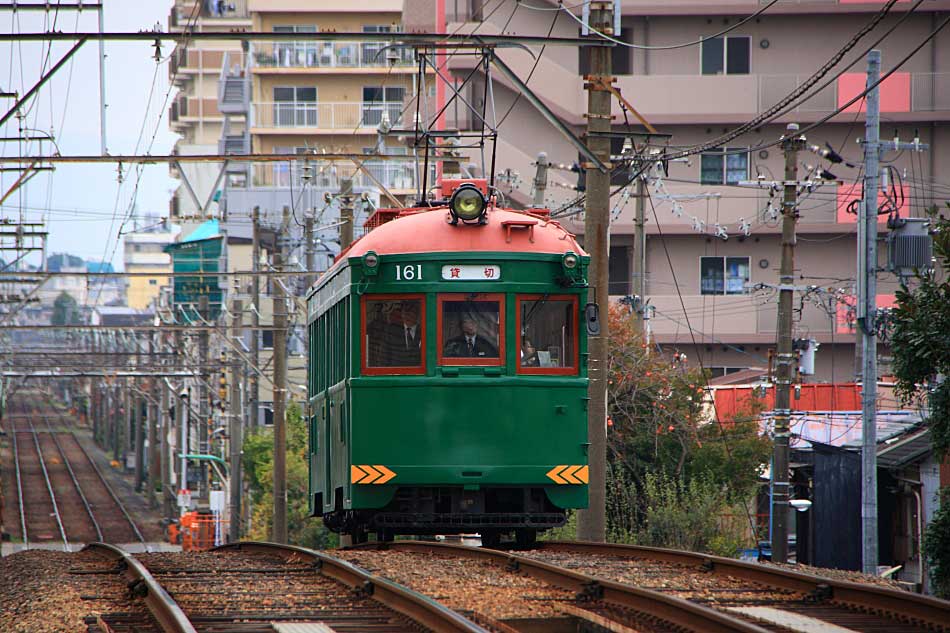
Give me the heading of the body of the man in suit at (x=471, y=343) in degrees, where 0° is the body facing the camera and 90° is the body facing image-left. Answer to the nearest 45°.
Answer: approximately 0°

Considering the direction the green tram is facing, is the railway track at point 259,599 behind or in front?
in front

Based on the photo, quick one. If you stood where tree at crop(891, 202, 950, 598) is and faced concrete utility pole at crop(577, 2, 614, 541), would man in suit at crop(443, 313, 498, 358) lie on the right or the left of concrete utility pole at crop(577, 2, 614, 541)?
left

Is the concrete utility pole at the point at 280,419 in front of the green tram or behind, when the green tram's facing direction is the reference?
behind

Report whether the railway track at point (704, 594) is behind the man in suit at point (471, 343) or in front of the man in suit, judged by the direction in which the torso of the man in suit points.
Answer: in front

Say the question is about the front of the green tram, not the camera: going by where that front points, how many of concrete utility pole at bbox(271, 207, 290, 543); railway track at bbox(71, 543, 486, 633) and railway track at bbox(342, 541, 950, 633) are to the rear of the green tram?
1
